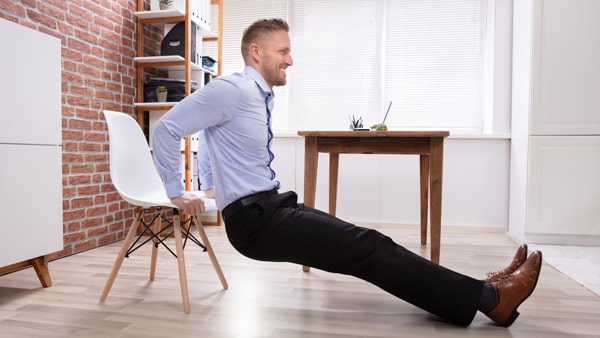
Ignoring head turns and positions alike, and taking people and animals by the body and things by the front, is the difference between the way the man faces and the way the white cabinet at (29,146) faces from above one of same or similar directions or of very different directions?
same or similar directions

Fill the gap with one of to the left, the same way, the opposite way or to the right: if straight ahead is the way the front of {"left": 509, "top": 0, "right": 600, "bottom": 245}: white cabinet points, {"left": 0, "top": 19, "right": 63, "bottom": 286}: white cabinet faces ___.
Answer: to the left

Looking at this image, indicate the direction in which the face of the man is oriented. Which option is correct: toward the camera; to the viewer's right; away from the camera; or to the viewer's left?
to the viewer's right

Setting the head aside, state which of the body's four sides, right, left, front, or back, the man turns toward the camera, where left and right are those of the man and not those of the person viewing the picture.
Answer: right

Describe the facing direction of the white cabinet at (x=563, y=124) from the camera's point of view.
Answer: facing the viewer

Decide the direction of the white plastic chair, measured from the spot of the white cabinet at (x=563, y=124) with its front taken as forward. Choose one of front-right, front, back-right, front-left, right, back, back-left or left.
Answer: front-right

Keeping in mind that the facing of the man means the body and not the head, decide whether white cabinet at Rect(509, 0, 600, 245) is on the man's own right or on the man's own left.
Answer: on the man's own left

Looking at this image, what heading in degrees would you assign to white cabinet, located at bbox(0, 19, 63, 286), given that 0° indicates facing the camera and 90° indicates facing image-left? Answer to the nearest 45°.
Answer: approximately 315°
